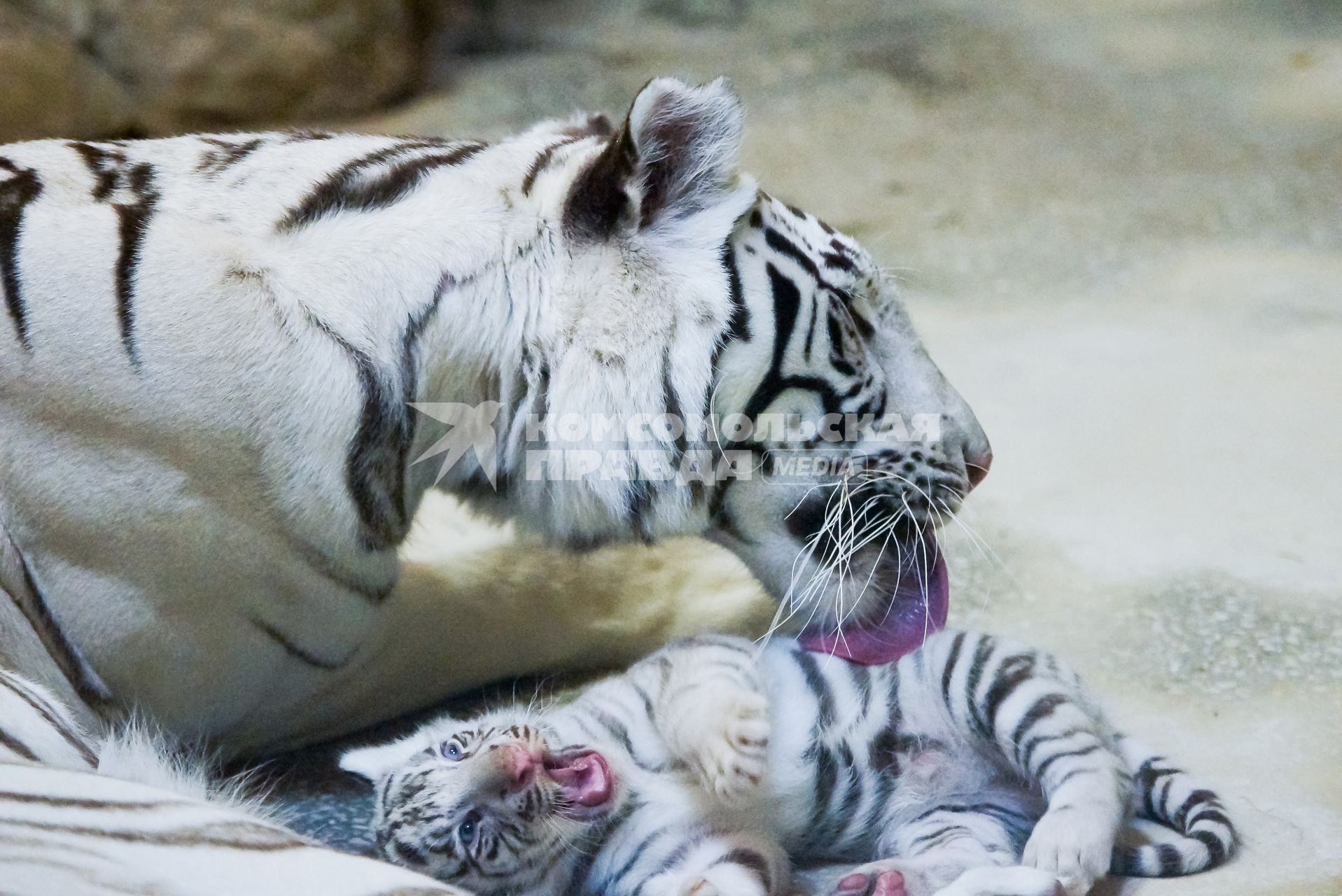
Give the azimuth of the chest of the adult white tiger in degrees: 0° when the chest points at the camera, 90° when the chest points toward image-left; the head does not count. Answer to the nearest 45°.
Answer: approximately 270°
